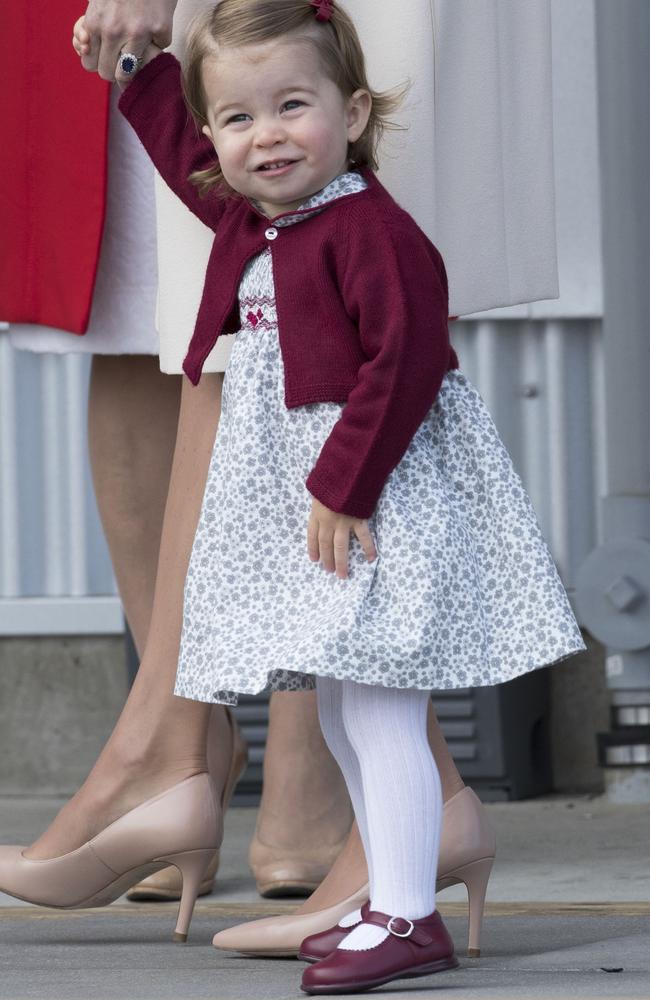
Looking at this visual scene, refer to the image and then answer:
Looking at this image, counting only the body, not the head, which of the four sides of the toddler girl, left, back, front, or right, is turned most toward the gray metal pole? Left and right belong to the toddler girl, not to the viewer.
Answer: back

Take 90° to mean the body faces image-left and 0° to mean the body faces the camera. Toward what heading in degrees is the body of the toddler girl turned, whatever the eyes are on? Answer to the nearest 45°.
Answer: approximately 45°
